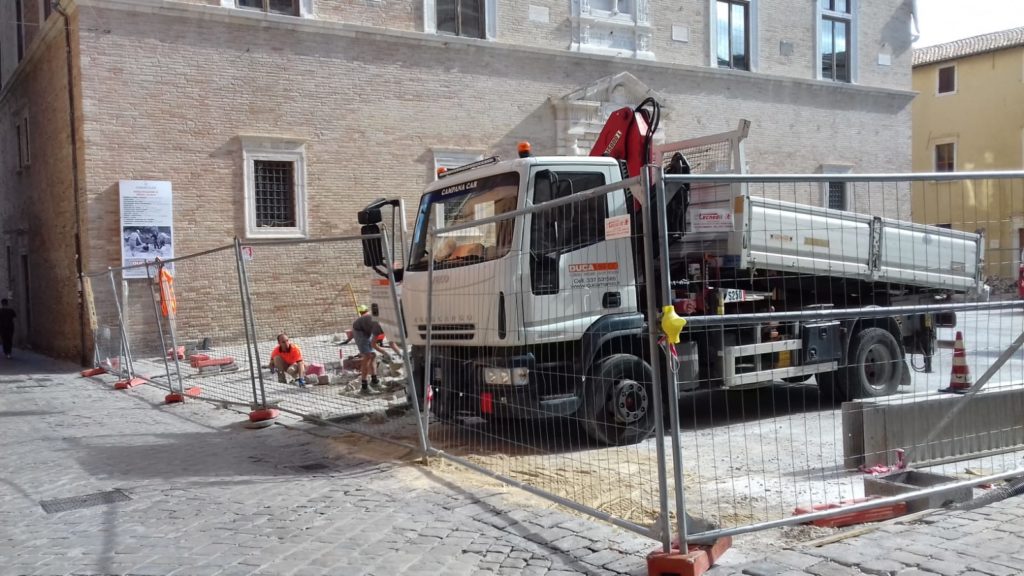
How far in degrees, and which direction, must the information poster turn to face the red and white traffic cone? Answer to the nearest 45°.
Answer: approximately 45° to its left

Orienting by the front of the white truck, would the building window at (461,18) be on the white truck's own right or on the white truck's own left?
on the white truck's own right

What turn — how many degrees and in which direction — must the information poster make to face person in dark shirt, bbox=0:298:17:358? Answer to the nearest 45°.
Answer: approximately 135° to its right

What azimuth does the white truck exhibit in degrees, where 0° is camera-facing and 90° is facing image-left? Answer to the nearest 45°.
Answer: approximately 45°

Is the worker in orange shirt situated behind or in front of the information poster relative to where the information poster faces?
in front

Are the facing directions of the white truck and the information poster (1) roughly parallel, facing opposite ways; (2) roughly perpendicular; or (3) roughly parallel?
roughly perpendicular

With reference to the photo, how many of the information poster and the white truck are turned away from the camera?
0

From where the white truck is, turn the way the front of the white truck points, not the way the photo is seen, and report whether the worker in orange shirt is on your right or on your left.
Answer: on your right

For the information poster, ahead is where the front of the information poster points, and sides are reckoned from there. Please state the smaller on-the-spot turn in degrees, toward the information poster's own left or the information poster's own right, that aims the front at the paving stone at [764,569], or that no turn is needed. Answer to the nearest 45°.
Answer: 0° — it already faces it

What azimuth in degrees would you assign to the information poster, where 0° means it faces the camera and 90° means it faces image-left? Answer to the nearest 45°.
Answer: approximately 0°
